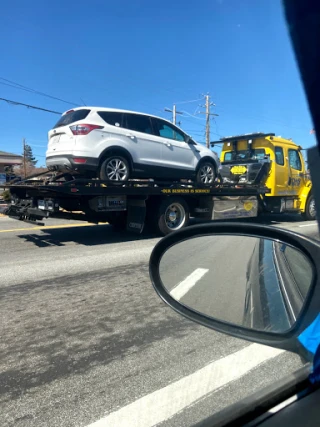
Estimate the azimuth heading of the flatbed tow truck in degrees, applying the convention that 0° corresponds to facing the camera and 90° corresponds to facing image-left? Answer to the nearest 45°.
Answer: approximately 225°

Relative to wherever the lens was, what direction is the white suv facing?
facing away from the viewer and to the right of the viewer
